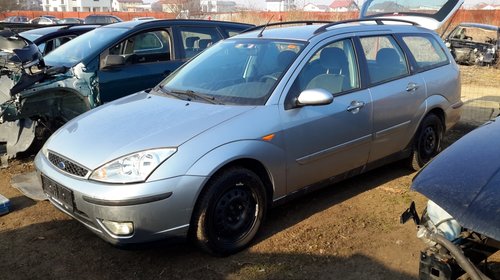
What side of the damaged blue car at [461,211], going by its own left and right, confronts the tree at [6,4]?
right

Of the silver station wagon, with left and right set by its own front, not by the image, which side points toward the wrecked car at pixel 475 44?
back

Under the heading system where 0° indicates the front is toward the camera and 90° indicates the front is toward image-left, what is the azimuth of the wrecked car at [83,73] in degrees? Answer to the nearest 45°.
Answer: approximately 45°

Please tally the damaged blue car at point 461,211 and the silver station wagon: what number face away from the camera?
0

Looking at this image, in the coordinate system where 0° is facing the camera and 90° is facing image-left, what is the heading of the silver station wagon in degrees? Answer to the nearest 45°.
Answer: approximately 45°

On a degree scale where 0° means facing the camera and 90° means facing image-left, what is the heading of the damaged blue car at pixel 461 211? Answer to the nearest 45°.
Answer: approximately 45°

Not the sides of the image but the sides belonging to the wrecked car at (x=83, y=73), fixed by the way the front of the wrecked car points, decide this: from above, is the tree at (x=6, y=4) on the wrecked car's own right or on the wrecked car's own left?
on the wrecked car's own right

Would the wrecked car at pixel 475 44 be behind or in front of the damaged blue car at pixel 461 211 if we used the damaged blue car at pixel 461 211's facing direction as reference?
behind
